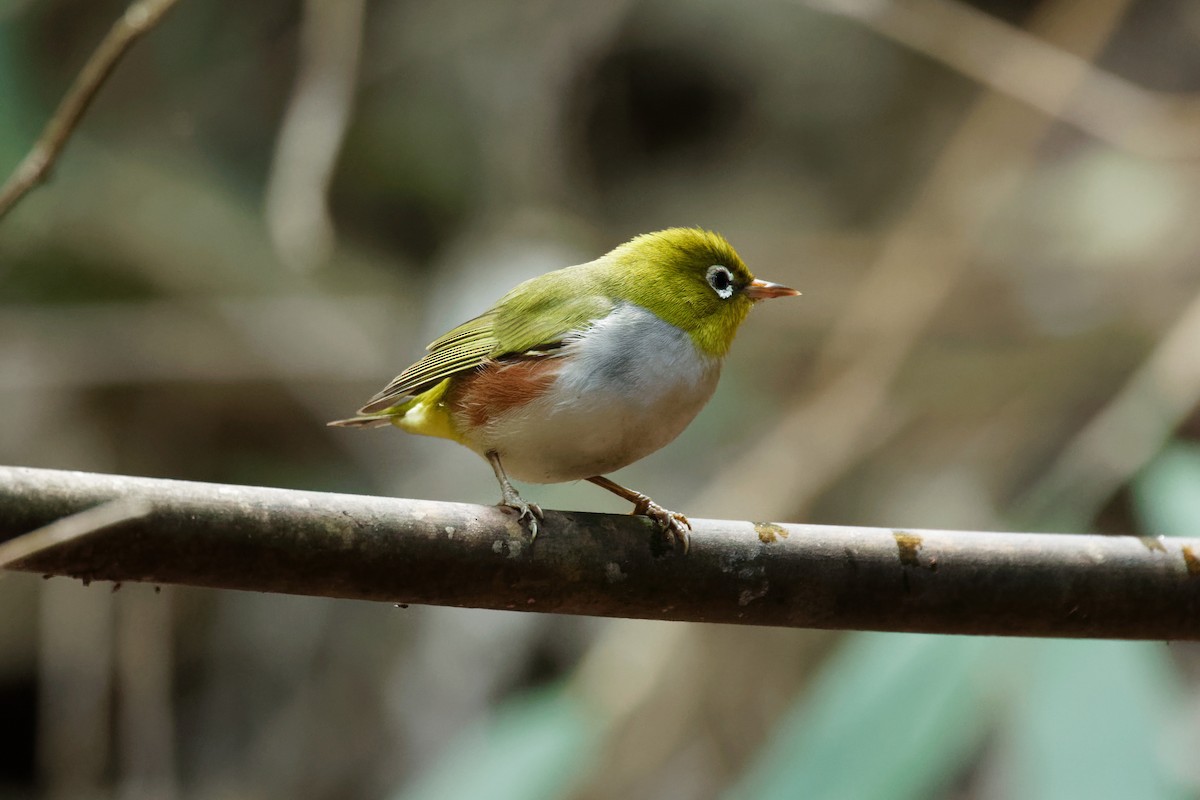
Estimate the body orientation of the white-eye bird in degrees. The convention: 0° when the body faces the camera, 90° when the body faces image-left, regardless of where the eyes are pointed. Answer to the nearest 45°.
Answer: approximately 270°

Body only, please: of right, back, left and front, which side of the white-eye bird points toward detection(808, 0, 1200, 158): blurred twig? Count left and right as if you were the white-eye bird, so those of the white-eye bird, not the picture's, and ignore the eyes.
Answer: left

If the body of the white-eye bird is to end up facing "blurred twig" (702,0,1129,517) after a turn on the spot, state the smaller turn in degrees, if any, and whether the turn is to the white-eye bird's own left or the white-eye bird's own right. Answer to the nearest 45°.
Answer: approximately 90° to the white-eye bird's own left
